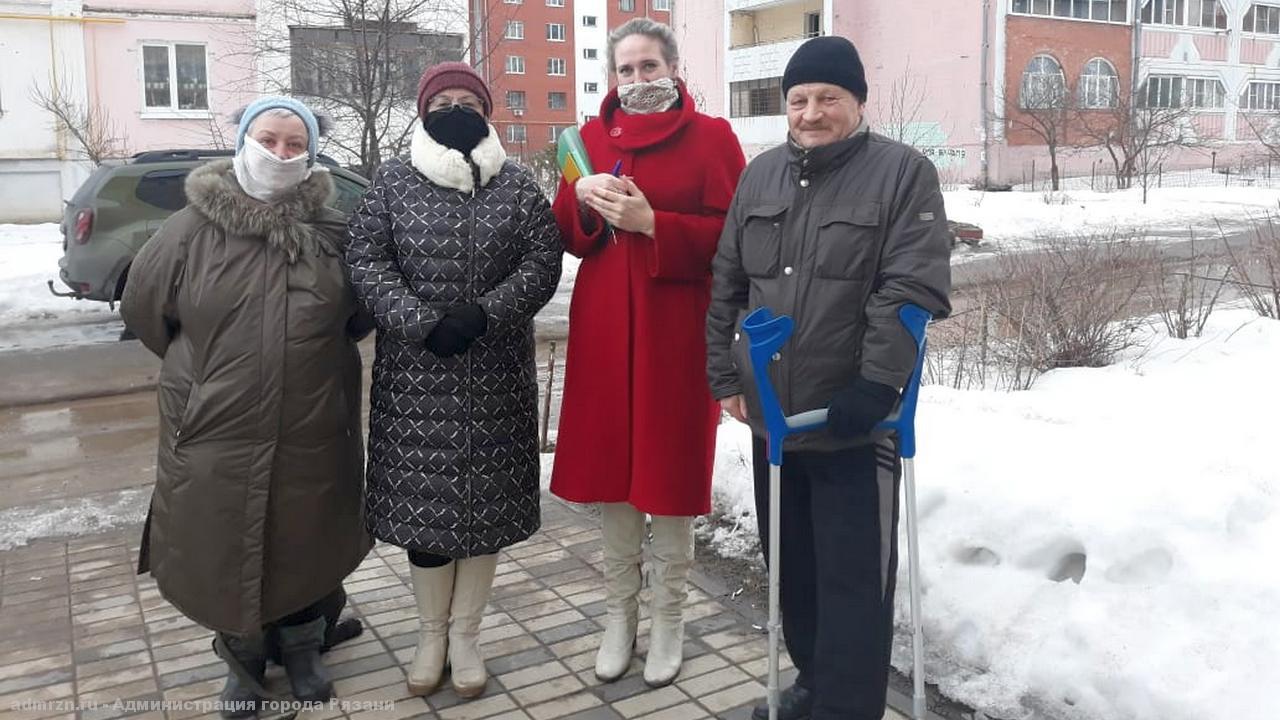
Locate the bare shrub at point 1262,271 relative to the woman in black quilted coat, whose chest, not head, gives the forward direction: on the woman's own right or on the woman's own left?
on the woman's own left

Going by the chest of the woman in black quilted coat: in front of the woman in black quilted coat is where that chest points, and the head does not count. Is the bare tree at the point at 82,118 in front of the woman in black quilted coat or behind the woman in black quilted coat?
behind

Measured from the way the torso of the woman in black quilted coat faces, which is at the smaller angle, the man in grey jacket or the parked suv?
the man in grey jacket

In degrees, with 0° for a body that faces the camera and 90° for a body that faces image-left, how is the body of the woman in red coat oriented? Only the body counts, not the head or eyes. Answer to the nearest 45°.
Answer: approximately 0°

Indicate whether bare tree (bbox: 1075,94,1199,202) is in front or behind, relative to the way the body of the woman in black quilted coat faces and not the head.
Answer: behind

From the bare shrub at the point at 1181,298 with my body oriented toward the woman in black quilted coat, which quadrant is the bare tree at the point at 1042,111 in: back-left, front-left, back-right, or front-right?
back-right

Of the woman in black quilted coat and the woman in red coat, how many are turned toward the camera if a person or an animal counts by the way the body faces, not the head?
2

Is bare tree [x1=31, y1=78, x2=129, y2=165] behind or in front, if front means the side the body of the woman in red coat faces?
behind
